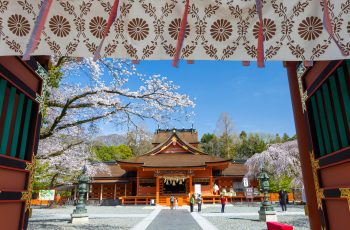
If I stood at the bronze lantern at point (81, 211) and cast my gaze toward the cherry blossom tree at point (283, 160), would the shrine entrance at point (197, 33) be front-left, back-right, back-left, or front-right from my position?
back-right

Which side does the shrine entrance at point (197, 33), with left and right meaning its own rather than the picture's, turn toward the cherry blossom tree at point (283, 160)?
back

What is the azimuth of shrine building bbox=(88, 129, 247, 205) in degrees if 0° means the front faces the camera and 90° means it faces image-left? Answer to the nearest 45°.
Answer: approximately 0°

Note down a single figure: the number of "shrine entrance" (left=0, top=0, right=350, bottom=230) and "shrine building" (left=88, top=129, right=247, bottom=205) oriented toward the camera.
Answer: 2

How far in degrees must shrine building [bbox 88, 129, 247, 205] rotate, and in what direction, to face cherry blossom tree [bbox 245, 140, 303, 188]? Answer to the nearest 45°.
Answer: approximately 90° to its left

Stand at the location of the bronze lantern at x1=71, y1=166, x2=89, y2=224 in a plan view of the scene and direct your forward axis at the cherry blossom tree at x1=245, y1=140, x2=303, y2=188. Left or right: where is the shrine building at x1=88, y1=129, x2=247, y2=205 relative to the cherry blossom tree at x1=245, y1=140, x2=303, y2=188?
left

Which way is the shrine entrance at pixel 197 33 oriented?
toward the camera

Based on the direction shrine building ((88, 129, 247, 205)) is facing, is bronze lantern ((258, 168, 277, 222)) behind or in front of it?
in front

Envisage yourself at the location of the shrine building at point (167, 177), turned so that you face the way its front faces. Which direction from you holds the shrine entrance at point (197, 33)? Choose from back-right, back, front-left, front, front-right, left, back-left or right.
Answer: front

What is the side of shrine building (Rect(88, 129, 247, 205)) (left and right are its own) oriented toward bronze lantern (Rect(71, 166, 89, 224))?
front
